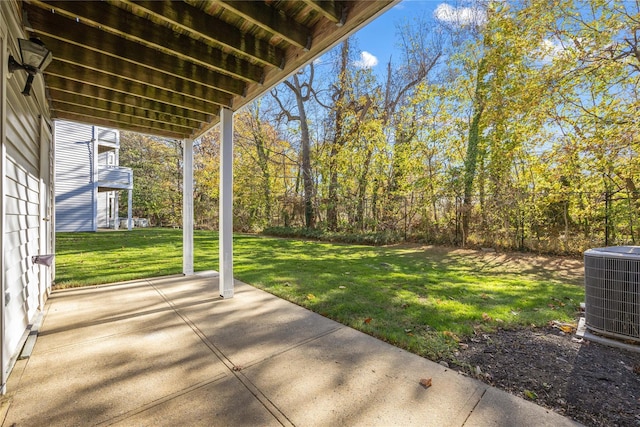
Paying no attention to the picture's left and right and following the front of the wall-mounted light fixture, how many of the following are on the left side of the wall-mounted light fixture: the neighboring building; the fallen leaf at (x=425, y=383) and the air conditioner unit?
1

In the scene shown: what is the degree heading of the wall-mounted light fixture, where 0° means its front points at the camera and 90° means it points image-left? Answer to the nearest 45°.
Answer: approximately 270°

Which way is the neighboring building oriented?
to the viewer's right

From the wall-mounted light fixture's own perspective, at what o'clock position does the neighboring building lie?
The neighboring building is roughly at 9 o'clock from the wall-mounted light fixture.

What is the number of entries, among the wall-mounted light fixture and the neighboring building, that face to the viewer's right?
2
